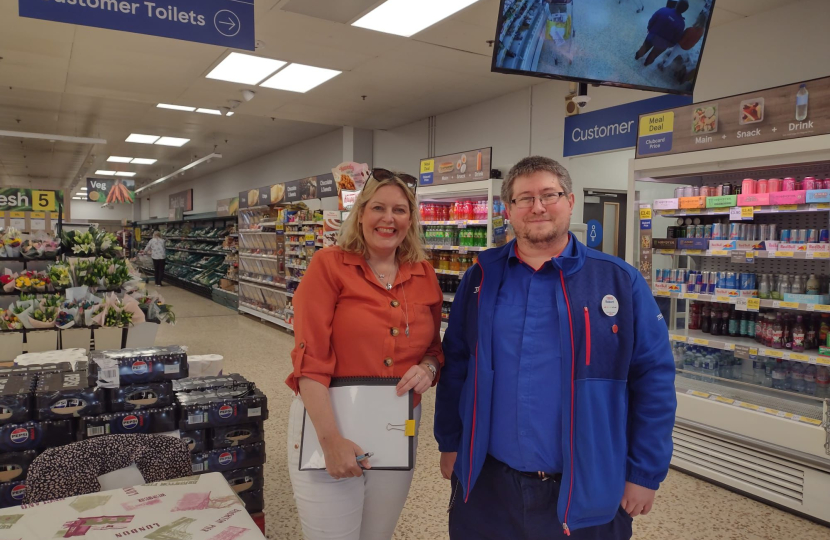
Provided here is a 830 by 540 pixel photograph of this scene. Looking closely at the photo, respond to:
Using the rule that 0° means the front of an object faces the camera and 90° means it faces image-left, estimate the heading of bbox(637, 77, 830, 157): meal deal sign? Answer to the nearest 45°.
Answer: approximately 45°

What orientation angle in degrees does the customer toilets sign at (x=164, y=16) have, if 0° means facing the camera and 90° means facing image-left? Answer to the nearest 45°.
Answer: approximately 315°

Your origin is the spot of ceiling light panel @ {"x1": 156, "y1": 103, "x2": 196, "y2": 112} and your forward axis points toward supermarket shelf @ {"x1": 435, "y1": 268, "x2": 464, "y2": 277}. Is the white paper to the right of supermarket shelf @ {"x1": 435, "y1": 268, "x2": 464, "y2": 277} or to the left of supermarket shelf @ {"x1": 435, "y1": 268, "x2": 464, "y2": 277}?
right

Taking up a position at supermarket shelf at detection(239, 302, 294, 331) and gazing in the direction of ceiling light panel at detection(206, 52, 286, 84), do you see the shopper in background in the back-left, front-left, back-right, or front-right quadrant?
back-right

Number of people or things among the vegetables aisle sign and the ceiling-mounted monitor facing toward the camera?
2

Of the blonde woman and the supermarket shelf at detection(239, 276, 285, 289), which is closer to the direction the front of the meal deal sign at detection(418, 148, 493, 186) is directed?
the blonde woman

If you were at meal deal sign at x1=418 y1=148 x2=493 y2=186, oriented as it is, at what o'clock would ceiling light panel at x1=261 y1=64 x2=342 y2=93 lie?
The ceiling light panel is roughly at 2 o'clock from the meal deal sign.

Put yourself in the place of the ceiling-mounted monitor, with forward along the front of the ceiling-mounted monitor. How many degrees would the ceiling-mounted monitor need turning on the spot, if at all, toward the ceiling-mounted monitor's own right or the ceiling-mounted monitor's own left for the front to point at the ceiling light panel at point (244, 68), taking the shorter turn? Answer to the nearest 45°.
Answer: approximately 135° to the ceiling-mounted monitor's own right

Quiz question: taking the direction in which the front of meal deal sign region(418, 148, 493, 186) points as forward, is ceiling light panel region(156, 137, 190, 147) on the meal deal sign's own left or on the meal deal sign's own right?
on the meal deal sign's own right
